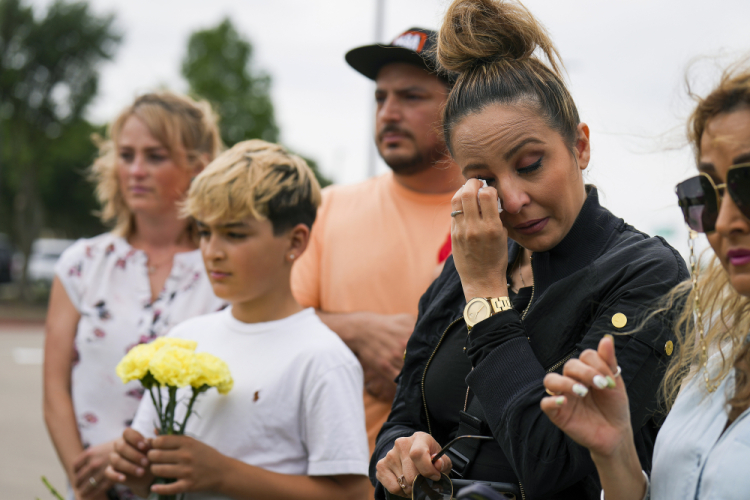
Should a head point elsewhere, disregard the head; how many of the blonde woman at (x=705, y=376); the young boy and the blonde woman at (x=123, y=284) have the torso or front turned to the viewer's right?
0

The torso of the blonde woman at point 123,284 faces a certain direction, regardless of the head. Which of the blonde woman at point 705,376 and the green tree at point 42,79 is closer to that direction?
the blonde woman

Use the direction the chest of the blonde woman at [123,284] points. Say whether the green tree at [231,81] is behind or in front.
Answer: behind

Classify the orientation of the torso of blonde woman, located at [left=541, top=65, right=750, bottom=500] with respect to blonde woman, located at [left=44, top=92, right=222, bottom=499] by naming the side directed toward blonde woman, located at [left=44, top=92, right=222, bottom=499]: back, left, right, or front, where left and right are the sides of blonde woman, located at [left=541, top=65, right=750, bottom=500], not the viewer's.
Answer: right

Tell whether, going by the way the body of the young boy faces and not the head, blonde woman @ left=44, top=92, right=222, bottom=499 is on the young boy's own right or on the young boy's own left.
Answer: on the young boy's own right

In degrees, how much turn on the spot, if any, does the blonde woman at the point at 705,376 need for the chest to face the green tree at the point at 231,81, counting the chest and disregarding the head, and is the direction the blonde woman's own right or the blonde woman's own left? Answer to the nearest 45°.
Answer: approximately 90° to the blonde woman's own right

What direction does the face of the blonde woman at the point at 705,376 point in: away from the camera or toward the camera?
toward the camera

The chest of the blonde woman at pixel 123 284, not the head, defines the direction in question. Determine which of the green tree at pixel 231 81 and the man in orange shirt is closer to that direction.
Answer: the man in orange shirt

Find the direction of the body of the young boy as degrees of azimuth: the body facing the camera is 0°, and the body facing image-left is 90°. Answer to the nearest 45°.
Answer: approximately 45°

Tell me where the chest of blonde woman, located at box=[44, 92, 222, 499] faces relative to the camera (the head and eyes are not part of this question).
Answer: toward the camera

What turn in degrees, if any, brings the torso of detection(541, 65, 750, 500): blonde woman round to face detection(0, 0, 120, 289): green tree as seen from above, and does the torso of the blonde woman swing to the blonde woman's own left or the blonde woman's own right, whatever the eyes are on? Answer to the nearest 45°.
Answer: approximately 90° to the blonde woman's own right

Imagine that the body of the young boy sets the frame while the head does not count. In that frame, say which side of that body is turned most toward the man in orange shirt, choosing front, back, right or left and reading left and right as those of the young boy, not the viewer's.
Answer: back

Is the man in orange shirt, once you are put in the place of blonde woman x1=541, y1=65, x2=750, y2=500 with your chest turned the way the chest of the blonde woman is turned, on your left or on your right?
on your right

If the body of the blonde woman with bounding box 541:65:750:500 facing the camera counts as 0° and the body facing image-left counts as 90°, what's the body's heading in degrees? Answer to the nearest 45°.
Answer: approximately 45°

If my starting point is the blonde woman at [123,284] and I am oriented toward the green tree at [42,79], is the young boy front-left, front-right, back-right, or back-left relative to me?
back-right
